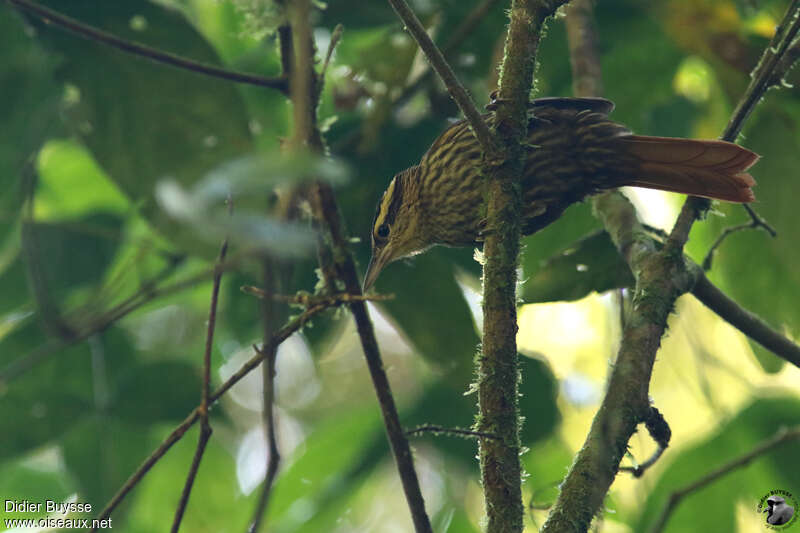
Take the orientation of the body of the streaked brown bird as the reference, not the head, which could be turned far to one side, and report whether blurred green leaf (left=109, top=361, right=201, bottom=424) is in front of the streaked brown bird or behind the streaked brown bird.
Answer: in front

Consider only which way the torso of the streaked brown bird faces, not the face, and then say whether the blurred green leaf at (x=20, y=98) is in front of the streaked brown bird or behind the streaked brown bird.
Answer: in front

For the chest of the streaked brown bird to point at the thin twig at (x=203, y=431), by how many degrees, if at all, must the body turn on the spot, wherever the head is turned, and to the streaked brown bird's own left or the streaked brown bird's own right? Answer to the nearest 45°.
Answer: approximately 45° to the streaked brown bird's own left

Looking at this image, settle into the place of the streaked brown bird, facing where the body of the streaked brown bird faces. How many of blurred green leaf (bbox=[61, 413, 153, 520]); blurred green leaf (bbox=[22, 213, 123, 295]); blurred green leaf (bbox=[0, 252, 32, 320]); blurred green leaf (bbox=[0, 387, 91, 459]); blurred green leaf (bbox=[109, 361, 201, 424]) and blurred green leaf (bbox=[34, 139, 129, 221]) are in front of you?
6

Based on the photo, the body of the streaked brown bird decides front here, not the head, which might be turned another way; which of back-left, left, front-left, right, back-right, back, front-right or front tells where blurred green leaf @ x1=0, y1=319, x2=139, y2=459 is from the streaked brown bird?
front

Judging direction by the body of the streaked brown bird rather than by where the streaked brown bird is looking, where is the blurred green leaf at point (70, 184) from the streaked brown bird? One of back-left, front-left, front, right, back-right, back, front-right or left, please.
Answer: front

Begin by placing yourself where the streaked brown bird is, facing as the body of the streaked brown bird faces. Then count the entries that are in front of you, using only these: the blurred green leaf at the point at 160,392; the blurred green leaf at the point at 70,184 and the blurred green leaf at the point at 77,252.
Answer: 3

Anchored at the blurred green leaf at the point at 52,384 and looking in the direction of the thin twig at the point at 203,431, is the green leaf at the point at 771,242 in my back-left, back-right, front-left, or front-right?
front-left

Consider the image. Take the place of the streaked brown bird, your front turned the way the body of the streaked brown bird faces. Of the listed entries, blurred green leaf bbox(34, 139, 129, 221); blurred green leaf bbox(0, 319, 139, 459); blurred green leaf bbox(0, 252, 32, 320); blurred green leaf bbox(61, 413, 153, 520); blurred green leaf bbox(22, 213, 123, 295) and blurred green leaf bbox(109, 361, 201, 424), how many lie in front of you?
6

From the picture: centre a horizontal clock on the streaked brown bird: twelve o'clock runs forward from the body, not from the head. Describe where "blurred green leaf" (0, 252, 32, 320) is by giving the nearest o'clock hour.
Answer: The blurred green leaf is roughly at 12 o'clock from the streaked brown bird.

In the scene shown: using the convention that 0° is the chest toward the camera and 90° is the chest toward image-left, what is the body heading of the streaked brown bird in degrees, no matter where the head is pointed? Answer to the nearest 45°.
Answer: approximately 90°

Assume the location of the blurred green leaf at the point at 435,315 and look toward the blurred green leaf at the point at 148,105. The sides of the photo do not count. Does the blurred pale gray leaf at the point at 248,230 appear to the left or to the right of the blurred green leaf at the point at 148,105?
left
